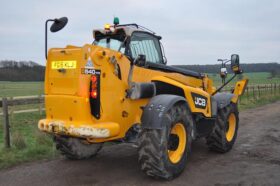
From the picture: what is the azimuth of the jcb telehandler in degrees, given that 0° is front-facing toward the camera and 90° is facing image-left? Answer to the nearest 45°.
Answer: approximately 225°
